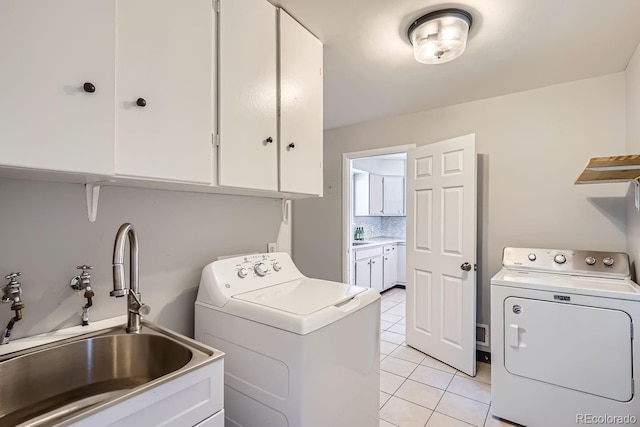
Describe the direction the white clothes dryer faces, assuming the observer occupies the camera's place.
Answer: facing the viewer

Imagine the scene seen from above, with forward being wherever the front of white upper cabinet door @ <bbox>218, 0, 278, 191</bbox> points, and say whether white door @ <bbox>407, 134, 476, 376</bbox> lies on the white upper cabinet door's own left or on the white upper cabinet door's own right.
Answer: on the white upper cabinet door's own left

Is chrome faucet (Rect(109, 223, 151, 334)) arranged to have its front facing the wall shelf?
no

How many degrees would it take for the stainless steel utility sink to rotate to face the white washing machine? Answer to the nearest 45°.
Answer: approximately 45° to its left

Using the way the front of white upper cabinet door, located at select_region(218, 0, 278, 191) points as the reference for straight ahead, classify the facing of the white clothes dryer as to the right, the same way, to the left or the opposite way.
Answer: to the right

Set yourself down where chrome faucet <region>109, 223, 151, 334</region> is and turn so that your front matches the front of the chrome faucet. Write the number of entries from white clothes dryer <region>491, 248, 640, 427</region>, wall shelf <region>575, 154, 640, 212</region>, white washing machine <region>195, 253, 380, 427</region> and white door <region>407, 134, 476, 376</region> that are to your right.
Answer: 0

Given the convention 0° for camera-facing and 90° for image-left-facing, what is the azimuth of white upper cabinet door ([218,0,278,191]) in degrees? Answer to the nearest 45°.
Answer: approximately 315°

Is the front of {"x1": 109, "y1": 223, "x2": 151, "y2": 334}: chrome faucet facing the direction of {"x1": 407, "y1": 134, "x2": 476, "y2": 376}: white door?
no

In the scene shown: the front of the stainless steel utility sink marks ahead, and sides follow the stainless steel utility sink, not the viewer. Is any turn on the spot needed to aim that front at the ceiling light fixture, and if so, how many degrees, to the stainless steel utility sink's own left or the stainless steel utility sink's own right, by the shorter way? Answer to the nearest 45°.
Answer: approximately 45° to the stainless steel utility sink's own left

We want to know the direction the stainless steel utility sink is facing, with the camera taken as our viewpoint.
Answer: facing the viewer and to the right of the viewer

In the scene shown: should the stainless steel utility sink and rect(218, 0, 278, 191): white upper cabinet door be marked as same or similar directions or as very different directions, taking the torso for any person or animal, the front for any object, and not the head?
same or similar directions

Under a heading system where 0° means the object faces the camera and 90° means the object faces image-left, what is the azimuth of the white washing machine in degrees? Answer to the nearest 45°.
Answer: approximately 315°
